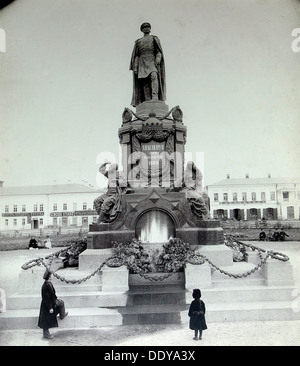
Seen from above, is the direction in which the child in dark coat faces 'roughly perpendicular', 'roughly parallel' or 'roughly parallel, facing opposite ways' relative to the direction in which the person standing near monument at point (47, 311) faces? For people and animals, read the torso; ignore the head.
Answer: roughly perpendicular

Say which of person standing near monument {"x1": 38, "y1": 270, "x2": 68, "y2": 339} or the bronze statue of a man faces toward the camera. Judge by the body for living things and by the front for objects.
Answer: the bronze statue of a man

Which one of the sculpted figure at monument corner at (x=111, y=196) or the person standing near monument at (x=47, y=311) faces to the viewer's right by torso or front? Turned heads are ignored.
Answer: the person standing near monument

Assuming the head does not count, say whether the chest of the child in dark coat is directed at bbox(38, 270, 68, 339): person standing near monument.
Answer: no

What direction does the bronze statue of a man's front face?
toward the camera

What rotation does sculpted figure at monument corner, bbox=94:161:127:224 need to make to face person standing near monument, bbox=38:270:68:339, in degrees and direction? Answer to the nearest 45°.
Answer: approximately 45° to its left

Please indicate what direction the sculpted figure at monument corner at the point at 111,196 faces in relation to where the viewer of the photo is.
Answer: facing the viewer and to the left of the viewer

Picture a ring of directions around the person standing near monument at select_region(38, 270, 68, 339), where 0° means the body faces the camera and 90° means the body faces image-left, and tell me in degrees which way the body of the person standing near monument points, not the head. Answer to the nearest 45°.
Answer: approximately 270°

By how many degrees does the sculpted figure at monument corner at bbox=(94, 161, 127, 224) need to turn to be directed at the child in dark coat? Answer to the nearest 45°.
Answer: approximately 45° to its left

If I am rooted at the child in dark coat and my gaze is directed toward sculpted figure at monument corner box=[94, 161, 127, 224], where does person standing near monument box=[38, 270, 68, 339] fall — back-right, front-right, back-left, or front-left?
front-left
